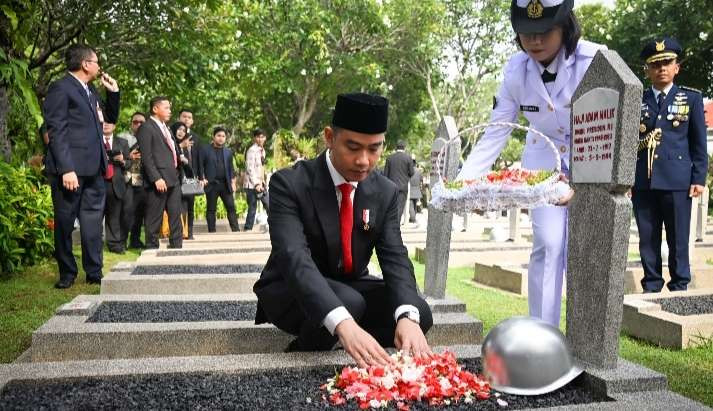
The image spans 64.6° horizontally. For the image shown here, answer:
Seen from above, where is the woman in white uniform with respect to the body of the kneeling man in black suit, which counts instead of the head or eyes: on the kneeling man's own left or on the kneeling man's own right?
on the kneeling man's own left

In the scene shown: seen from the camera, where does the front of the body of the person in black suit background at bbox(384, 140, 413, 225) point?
away from the camera

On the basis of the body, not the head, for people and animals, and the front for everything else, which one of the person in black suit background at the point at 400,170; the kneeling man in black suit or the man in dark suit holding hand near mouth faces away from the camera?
the person in black suit background

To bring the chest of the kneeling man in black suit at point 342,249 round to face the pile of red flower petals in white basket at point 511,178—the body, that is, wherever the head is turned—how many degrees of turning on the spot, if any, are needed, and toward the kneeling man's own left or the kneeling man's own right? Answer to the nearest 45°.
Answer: approximately 45° to the kneeling man's own left

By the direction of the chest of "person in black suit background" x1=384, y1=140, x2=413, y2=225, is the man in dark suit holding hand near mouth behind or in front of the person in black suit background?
behind

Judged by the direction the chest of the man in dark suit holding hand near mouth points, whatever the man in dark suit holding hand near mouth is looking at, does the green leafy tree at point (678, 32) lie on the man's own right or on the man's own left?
on the man's own left

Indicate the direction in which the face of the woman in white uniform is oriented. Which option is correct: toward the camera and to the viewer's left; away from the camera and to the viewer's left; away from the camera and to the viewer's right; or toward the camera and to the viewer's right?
toward the camera and to the viewer's left

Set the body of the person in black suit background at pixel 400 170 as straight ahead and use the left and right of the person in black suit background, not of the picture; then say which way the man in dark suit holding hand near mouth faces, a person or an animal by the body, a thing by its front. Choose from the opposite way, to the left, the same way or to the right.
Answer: to the right

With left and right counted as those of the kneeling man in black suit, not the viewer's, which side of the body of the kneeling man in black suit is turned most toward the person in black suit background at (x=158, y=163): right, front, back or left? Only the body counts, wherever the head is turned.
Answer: back

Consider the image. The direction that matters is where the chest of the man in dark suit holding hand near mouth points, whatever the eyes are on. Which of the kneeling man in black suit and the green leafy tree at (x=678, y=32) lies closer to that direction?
the kneeling man in black suit

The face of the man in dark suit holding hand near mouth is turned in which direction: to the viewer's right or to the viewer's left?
to the viewer's right
